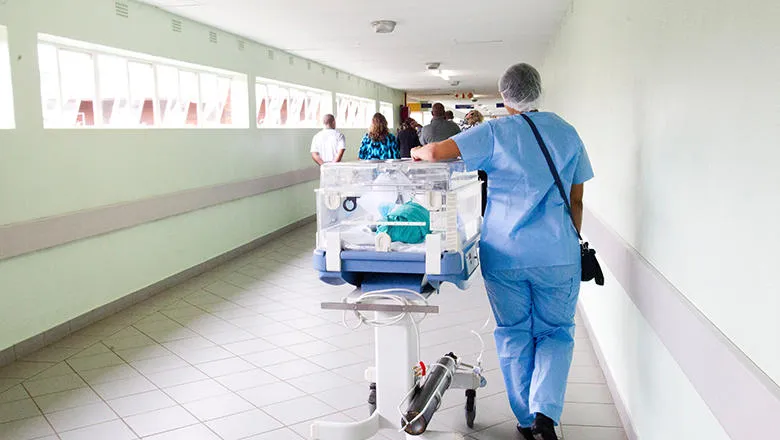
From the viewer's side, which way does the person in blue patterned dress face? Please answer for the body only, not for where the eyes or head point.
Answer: away from the camera

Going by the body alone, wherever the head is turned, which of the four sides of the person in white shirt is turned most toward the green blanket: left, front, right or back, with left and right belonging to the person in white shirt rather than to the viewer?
back

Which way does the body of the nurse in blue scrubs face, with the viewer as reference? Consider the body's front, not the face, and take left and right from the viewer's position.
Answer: facing away from the viewer

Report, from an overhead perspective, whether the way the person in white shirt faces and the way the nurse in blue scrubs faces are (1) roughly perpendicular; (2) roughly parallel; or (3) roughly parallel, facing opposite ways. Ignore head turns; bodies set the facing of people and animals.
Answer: roughly parallel

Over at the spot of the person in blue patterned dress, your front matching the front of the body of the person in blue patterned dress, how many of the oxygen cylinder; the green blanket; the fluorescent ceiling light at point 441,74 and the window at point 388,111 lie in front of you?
2

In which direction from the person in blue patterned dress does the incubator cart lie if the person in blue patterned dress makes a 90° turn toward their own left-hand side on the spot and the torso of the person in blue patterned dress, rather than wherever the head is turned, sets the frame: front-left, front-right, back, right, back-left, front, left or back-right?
left

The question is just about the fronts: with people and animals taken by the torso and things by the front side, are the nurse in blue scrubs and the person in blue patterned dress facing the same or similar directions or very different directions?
same or similar directions

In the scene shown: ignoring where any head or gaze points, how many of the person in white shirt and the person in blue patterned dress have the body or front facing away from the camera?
2

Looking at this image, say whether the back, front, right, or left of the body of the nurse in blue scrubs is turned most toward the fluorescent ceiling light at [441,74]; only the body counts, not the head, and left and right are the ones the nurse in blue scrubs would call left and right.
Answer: front

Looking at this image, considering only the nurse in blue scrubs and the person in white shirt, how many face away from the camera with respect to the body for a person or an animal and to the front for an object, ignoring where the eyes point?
2

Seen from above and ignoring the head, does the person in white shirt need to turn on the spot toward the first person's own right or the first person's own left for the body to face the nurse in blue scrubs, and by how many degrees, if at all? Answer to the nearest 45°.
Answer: approximately 180°

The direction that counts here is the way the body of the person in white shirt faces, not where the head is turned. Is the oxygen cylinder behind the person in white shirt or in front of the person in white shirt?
behind

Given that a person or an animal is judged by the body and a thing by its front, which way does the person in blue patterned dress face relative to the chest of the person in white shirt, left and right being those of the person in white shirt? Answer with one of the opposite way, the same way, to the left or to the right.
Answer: the same way

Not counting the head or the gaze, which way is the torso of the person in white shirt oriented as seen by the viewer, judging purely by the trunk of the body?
away from the camera

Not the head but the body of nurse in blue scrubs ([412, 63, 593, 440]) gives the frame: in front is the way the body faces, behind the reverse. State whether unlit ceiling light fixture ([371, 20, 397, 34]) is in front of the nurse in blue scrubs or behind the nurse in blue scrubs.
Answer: in front

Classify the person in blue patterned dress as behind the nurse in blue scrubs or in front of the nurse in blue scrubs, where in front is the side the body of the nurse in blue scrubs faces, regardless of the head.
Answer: in front

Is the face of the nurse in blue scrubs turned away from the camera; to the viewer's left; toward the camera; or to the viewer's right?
away from the camera

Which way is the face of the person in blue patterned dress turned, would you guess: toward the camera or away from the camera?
away from the camera

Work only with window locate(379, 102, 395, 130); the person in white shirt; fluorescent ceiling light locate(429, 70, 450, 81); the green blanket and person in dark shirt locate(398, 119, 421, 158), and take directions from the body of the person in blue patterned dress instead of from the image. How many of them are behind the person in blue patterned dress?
1
